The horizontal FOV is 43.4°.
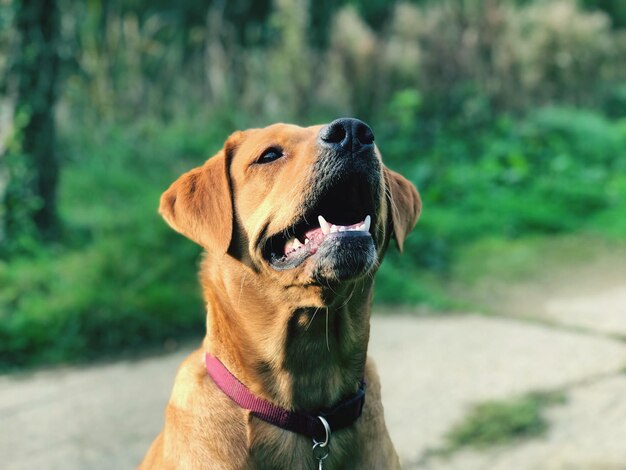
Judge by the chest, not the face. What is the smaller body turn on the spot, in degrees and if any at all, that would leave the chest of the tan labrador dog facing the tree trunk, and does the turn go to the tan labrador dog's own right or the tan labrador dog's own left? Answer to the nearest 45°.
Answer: approximately 180°

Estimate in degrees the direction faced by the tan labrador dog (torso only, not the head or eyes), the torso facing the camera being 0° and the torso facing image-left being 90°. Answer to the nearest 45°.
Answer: approximately 315°
